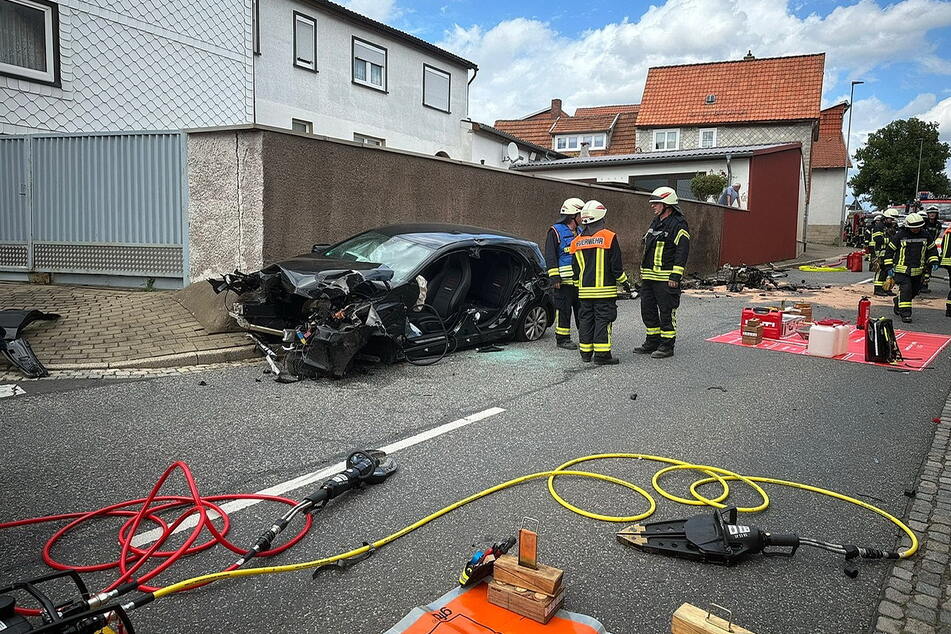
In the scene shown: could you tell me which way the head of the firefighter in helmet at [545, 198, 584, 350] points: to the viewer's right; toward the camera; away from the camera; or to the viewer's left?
to the viewer's right

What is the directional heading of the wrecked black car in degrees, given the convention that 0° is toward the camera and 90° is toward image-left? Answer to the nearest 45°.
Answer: approximately 45°

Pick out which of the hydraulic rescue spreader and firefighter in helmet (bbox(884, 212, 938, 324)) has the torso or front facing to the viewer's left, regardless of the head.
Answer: the hydraulic rescue spreader

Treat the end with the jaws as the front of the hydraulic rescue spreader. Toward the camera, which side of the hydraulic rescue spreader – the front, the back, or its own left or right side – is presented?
left

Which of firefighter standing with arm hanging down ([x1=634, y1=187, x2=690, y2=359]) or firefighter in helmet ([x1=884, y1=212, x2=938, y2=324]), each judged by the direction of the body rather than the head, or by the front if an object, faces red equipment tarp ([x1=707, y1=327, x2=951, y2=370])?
the firefighter in helmet

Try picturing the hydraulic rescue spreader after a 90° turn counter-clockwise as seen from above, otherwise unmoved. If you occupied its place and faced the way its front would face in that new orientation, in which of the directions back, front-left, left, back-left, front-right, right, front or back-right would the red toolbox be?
back

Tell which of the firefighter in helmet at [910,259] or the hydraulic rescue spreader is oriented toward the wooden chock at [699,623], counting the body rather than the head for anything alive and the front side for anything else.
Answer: the firefighter in helmet

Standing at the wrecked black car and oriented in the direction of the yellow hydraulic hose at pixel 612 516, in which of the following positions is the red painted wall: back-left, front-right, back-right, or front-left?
back-left

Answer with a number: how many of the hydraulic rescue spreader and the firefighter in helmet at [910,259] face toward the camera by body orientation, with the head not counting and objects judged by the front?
1
